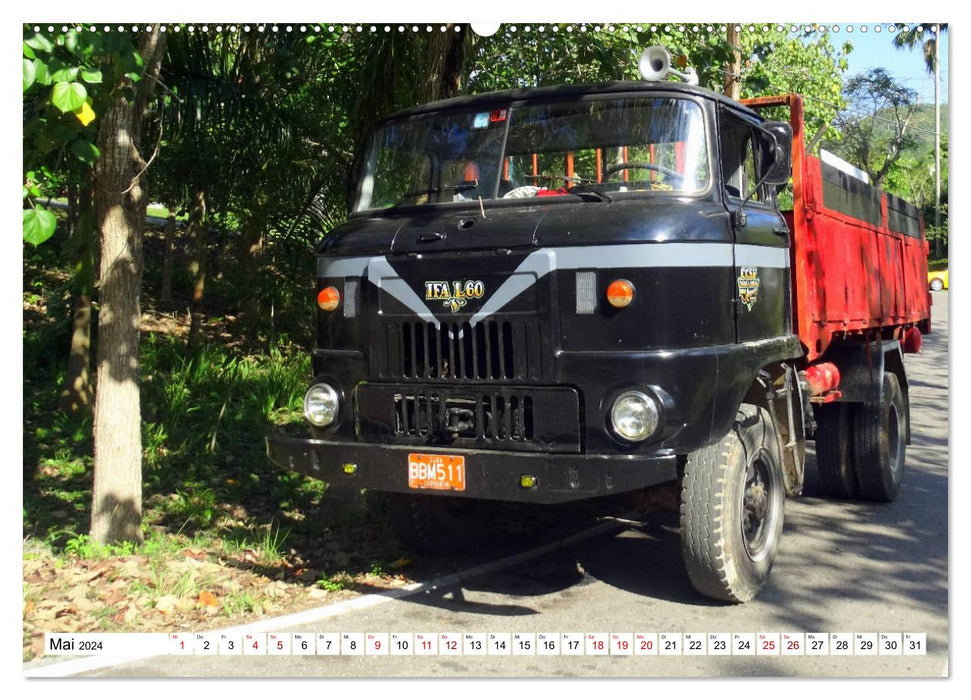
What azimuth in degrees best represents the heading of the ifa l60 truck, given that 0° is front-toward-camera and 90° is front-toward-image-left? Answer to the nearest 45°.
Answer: approximately 45°

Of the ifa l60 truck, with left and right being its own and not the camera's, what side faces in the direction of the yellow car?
back

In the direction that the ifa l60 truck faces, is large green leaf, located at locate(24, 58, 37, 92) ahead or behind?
ahead

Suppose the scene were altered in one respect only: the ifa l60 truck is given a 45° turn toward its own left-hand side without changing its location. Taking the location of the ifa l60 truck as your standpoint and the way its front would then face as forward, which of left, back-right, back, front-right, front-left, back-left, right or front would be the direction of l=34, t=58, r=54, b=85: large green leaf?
front-right
